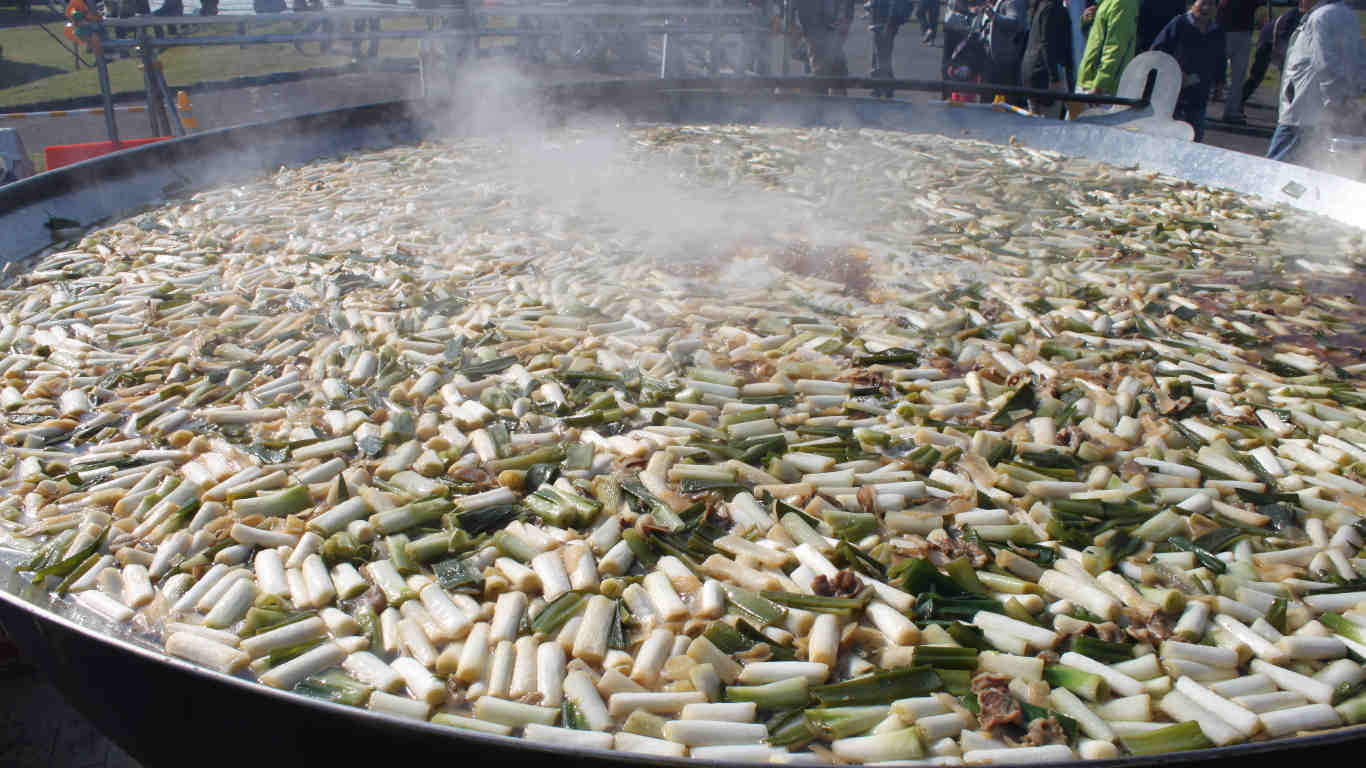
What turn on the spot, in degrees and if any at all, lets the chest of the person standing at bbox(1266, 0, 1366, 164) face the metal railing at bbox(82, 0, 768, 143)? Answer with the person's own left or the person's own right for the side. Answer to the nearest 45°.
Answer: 0° — they already face it

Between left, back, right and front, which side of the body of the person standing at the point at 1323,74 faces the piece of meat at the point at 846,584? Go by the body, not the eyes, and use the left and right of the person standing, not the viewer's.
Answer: left

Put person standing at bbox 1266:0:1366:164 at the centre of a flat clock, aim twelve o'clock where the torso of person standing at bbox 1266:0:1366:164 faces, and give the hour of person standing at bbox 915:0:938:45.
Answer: person standing at bbox 915:0:938:45 is roughly at 2 o'clock from person standing at bbox 1266:0:1366:164.

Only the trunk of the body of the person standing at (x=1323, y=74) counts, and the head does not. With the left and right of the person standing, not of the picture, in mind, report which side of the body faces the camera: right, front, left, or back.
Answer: left

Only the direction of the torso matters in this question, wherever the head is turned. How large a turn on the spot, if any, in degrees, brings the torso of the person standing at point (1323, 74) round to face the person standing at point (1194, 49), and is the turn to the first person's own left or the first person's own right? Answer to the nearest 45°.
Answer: approximately 45° to the first person's own right

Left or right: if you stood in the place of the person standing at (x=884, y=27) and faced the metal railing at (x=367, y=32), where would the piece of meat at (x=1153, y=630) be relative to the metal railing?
left

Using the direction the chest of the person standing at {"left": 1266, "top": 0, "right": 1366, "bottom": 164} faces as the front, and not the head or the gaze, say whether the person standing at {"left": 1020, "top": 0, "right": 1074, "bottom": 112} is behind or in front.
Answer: in front

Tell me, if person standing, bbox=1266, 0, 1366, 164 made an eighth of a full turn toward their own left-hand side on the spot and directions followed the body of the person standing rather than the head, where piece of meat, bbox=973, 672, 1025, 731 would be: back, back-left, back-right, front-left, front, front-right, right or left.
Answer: front-left

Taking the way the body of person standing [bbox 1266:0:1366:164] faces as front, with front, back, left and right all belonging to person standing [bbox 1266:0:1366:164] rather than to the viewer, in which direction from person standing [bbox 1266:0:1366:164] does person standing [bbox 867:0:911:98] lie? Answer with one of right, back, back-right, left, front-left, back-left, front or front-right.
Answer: front-right

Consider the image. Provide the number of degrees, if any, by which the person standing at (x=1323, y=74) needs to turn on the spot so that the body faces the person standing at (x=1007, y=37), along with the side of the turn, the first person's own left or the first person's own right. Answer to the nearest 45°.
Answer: approximately 45° to the first person's own right
